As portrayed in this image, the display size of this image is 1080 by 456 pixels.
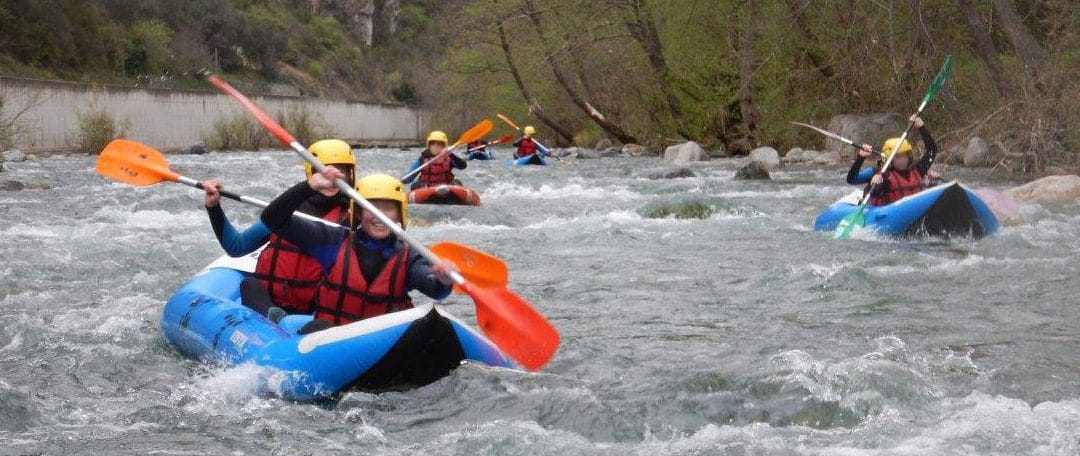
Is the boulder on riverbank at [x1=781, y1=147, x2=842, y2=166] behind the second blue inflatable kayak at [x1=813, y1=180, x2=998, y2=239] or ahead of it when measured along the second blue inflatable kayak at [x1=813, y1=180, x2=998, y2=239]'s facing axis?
behind

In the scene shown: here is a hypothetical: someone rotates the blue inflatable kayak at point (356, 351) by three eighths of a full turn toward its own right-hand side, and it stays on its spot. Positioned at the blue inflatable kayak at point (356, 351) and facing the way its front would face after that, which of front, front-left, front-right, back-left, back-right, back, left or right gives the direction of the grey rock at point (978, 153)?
back-right

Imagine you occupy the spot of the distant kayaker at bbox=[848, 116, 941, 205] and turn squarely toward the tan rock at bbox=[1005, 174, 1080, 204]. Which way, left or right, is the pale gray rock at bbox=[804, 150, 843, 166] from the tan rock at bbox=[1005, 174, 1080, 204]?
left

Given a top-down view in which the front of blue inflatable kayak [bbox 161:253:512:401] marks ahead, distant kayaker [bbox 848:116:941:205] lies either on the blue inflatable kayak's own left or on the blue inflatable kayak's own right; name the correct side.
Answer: on the blue inflatable kayak's own left

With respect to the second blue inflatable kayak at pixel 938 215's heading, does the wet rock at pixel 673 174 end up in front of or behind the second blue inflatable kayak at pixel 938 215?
behind

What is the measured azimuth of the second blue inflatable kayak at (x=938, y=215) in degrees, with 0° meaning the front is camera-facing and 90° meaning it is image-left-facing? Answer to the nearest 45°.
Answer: approximately 315°

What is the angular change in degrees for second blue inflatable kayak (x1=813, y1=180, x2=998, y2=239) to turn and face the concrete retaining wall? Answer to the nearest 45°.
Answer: approximately 180°

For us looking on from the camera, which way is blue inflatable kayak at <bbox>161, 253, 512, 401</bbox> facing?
facing the viewer and to the right of the viewer

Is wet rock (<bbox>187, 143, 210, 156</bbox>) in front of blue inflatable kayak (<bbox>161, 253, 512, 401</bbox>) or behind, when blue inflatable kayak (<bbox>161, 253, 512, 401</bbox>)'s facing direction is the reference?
behind

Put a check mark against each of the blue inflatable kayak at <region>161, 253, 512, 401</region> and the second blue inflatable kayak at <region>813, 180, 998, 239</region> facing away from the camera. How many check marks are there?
0
